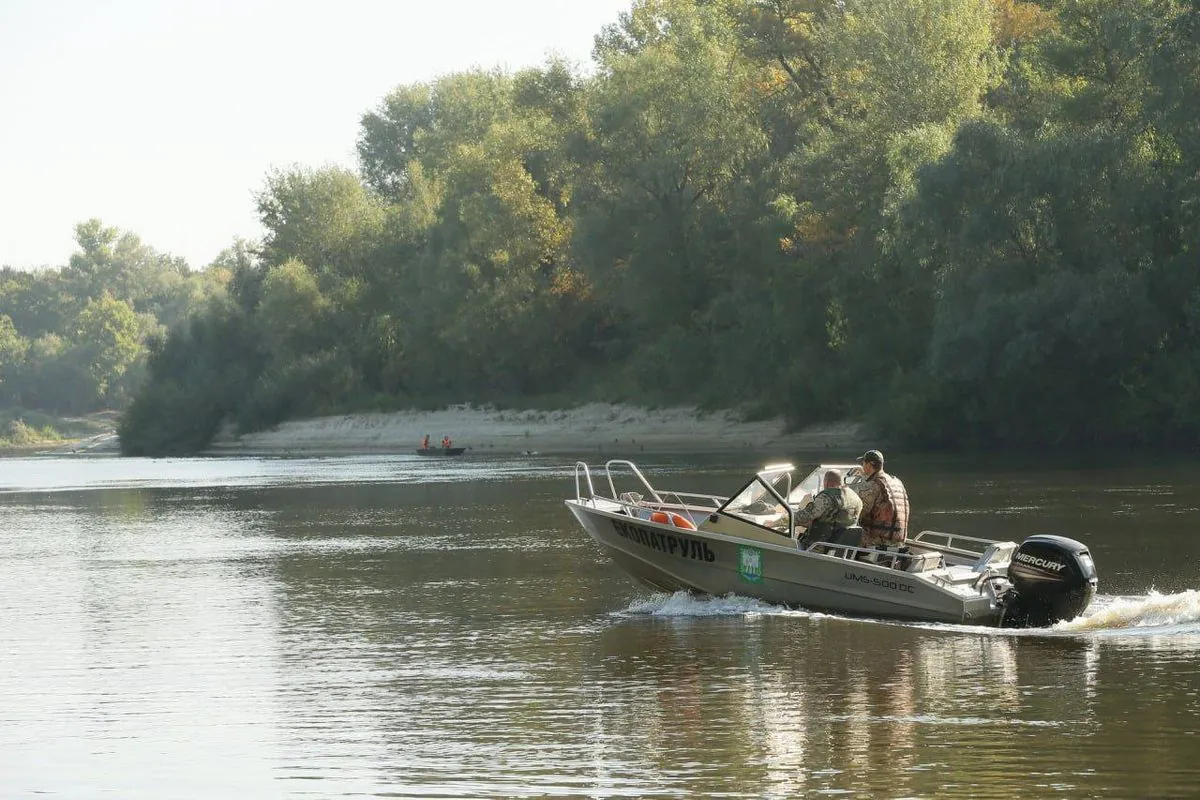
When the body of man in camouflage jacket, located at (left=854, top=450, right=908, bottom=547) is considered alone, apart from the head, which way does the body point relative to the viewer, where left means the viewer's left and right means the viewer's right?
facing away from the viewer and to the left of the viewer

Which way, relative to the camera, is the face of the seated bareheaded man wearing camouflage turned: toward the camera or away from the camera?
away from the camera

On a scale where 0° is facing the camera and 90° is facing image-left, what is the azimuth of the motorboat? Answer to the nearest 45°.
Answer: approximately 135°
